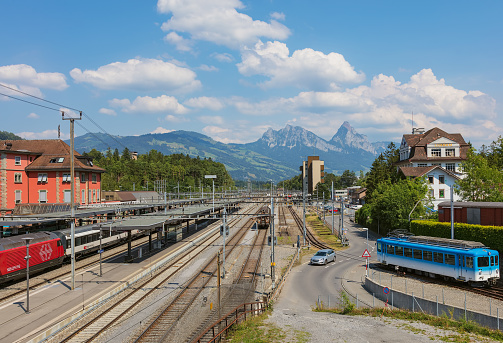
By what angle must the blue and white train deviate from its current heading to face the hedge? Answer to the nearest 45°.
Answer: approximately 135° to its left

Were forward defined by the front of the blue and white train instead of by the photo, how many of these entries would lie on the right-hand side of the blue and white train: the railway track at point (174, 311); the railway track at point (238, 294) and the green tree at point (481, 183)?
2

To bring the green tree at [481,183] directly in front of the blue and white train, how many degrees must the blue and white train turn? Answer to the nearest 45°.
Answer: approximately 135° to its left

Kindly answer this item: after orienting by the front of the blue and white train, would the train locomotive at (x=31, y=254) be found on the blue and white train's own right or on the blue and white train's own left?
on the blue and white train's own right

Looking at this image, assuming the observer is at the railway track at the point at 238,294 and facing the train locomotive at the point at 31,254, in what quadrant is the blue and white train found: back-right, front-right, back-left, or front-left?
back-right

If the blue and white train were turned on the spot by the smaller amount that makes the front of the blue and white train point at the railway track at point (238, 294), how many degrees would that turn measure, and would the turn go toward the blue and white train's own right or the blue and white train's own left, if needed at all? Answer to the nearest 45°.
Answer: approximately 90° to the blue and white train's own right

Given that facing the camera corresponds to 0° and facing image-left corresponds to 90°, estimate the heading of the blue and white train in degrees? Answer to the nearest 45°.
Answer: approximately 315°
